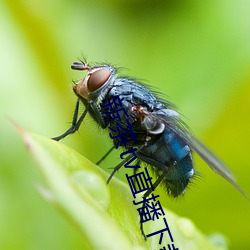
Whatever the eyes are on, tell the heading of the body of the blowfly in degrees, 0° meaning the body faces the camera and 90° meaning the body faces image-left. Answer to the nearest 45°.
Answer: approximately 90°
